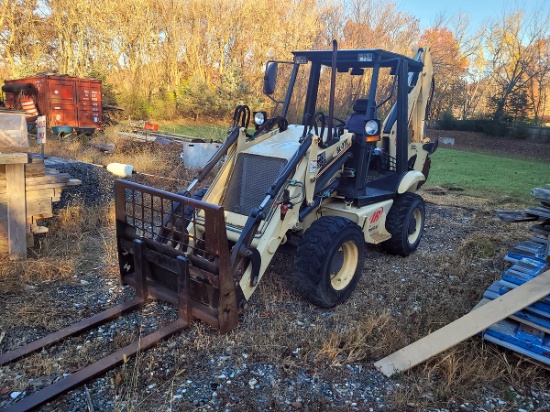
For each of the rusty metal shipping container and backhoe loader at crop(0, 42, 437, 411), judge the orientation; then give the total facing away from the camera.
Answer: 0

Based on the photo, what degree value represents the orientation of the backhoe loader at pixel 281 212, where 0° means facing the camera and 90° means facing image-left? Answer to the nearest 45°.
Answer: approximately 45°

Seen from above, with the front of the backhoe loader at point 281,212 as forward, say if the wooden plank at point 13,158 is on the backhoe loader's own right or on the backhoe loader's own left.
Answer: on the backhoe loader's own right

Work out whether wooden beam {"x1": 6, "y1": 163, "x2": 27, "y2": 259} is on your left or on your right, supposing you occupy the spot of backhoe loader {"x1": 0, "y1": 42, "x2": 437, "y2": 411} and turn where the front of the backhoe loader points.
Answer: on your right

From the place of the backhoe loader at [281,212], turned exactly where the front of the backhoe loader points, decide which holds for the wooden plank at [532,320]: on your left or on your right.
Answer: on your left

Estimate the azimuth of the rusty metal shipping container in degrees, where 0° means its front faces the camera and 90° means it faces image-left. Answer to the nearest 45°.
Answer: approximately 0°

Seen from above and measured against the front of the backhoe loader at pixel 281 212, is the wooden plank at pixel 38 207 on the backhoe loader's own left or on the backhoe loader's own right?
on the backhoe loader's own right
